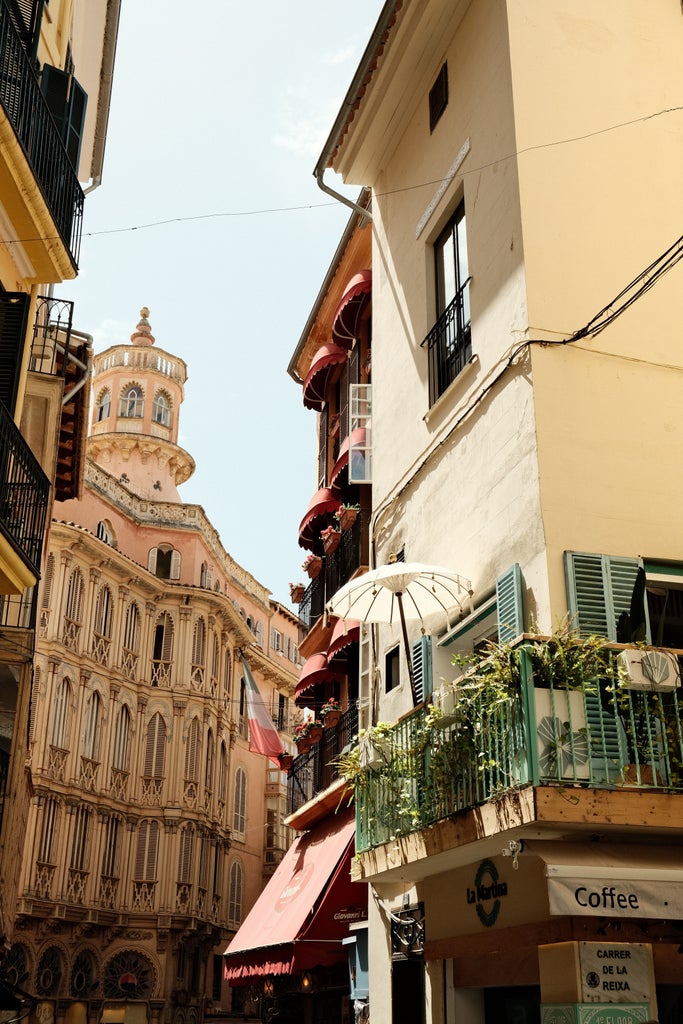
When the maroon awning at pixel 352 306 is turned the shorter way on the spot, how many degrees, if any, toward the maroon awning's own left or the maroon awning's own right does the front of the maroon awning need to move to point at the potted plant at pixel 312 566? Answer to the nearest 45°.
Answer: approximately 90° to the maroon awning's own right

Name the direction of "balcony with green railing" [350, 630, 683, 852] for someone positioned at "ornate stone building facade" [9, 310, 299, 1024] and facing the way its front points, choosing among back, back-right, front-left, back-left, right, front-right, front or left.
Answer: front-right

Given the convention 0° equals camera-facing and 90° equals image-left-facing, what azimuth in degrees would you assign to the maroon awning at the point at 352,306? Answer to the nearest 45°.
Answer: approximately 90°

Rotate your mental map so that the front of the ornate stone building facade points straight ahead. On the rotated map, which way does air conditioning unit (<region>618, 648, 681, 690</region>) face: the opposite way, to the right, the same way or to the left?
to the right

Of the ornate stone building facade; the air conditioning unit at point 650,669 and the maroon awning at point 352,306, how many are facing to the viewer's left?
1

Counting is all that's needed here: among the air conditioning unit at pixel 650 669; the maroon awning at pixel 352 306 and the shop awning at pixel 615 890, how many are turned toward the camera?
2

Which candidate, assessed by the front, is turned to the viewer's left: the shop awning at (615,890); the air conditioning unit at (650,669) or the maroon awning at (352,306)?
the maroon awning

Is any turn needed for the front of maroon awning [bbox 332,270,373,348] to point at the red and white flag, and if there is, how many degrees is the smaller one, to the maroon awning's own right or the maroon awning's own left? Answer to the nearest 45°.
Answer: approximately 90° to the maroon awning's own right

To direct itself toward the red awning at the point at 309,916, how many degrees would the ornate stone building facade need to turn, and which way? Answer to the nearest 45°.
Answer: approximately 45° to its right

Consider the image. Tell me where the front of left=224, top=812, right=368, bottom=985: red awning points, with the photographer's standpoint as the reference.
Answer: facing the viewer and to the left of the viewer

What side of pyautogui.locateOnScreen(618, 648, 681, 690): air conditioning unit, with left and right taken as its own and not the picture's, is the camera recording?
front

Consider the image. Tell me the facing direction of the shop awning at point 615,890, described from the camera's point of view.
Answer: facing the viewer

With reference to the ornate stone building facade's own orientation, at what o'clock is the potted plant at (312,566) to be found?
The potted plant is roughly at 1 o'clock from the ornate stone building facade.

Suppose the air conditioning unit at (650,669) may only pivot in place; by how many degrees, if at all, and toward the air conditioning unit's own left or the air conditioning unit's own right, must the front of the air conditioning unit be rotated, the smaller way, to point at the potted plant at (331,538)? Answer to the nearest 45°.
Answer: approximately 135° to the air conditioning unit's own right
